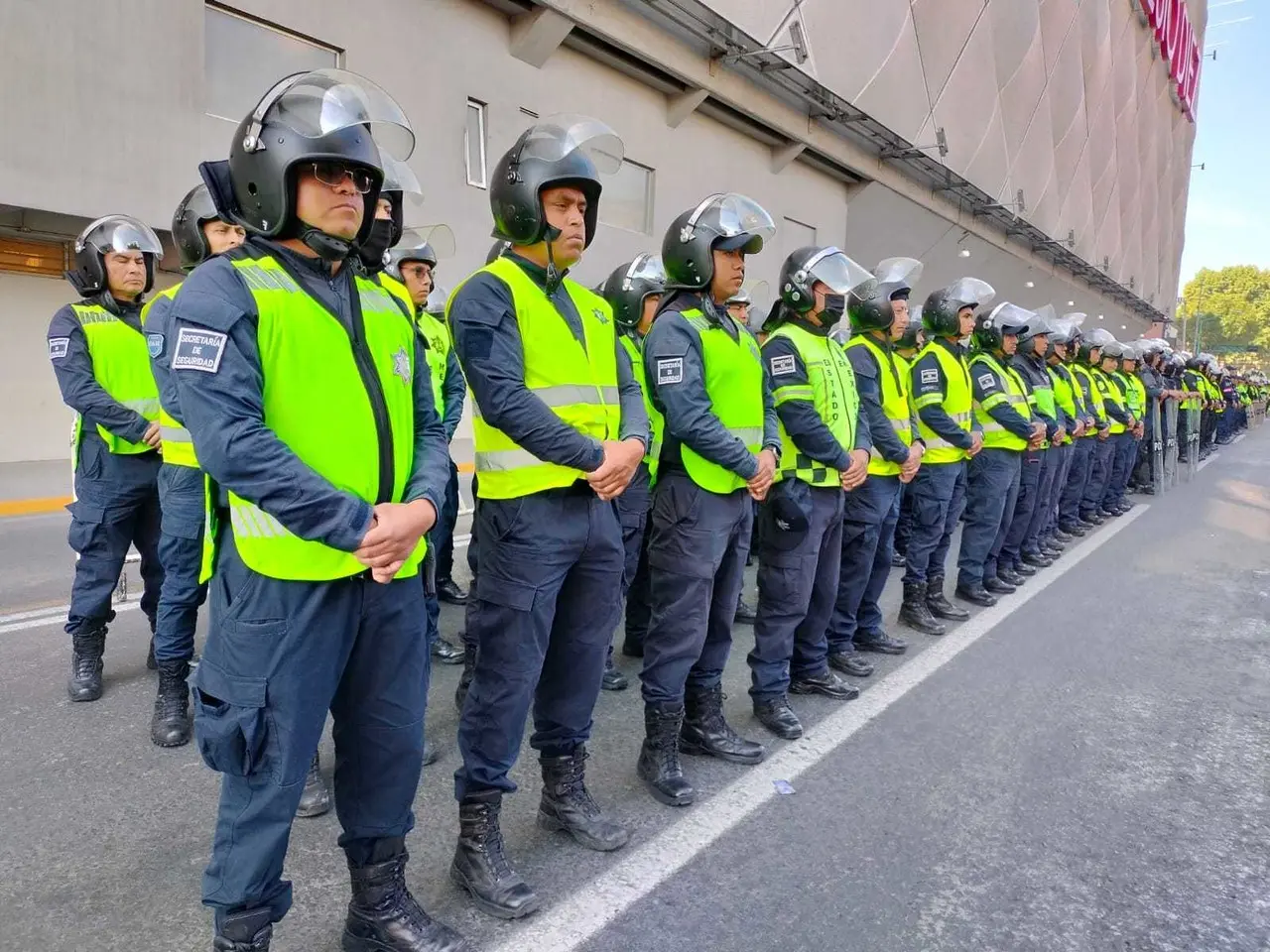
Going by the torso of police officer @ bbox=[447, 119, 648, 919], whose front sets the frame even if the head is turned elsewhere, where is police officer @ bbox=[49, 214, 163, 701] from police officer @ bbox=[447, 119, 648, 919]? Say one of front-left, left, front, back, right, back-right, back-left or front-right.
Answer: back

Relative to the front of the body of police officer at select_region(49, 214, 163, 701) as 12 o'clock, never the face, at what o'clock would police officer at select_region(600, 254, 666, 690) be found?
police officer at select_region(600, 254, 666, 690) is roughly at 11 o'clock from police officer at select_region(49, 214, 163, 701).

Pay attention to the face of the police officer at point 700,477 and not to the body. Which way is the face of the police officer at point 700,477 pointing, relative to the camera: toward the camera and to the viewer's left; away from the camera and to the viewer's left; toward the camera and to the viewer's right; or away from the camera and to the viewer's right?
toward the camera and to the viewer's right

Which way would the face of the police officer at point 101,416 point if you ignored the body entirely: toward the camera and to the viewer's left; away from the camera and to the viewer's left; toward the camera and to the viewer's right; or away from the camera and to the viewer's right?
toward the camera and to the viewer's right

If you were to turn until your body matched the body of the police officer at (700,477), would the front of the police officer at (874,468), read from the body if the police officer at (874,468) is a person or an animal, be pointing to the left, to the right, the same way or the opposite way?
the same way

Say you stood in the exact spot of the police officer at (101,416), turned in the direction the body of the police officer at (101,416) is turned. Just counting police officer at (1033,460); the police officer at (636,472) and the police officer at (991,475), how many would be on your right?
0

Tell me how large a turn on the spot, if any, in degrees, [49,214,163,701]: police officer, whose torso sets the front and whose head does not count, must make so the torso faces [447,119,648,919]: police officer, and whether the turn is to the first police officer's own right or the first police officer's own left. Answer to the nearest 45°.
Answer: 0° — they already face them

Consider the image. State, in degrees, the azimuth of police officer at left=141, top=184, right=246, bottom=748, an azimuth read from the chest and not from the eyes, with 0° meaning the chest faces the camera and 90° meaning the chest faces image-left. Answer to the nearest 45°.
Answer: approximately 315°

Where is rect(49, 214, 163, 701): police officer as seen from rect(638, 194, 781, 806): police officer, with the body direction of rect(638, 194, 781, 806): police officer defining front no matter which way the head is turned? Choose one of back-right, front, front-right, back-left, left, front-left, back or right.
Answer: back-right

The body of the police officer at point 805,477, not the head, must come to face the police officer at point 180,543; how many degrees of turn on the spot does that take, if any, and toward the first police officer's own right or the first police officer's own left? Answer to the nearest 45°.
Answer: approximately 135° to the first police officer's own right

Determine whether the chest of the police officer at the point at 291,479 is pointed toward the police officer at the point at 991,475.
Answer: no

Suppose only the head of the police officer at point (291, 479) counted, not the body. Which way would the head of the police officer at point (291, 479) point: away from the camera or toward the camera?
toward the camera

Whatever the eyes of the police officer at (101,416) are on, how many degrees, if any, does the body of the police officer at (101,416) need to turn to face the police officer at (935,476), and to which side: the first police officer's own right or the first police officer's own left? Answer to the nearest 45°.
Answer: approximately 45° to the first police officer's own left

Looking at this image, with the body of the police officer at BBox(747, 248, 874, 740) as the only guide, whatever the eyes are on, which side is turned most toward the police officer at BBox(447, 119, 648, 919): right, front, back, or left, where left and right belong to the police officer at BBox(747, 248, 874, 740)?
right

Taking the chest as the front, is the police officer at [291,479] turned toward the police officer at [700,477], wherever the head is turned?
no

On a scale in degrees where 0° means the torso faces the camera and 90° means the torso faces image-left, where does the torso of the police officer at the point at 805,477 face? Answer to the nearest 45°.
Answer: approximately 315°

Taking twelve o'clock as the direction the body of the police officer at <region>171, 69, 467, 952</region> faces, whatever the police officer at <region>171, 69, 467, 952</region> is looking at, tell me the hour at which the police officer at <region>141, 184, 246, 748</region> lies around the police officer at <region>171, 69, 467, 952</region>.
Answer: the police officer at <region>141, 184, 246, 748</region> is roughly at 7 o'clock from the police officer at <region>171, 69, 467, 952</region>.

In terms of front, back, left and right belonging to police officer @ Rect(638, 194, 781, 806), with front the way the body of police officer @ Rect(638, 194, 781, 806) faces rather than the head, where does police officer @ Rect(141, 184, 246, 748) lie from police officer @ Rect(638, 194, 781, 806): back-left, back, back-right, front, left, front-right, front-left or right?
back-right

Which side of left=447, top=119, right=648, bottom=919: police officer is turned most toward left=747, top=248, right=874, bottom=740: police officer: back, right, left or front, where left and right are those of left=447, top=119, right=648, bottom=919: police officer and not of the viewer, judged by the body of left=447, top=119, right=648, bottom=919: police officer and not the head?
left
